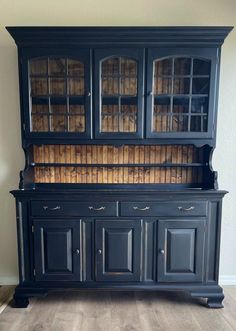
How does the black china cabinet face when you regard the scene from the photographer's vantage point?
facing the viewer
